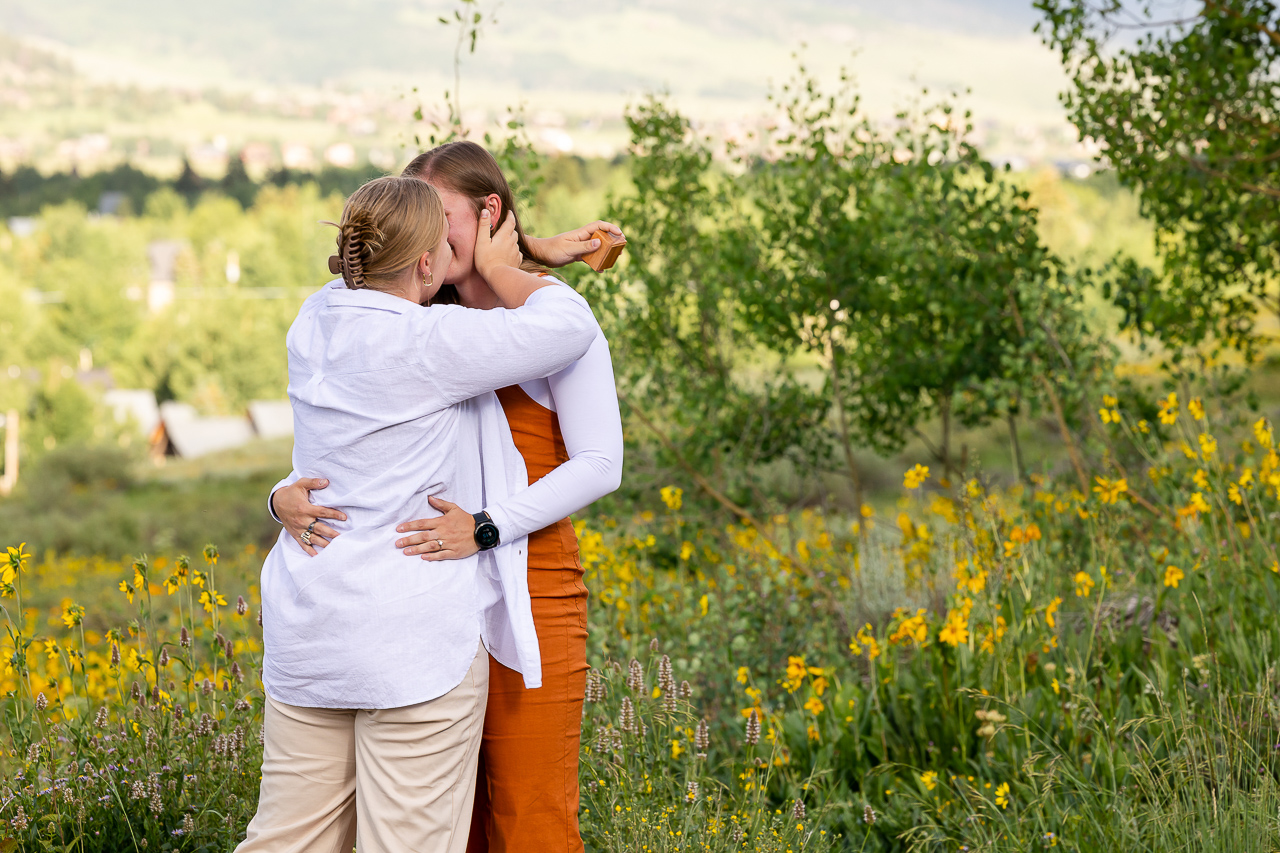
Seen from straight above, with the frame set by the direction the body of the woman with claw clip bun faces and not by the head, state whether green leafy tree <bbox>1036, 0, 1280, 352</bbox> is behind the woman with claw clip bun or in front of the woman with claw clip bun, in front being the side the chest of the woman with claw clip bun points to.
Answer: in front

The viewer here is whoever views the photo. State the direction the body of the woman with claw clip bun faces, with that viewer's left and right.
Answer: facing away from the viewer and to the right of the viewer

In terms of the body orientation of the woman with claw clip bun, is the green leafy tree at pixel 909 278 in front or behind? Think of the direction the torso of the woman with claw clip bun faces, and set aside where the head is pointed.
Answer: in front

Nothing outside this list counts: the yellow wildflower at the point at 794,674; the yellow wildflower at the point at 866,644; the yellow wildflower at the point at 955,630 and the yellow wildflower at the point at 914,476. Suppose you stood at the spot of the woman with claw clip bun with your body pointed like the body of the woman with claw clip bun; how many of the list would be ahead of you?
4

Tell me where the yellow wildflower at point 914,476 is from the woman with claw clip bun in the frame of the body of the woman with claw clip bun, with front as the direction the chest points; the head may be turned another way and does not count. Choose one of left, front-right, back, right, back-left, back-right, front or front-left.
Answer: front

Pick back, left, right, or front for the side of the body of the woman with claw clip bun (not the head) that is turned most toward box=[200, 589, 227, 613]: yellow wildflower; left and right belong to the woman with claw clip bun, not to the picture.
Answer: left

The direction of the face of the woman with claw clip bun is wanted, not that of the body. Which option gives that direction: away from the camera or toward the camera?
away from the camera

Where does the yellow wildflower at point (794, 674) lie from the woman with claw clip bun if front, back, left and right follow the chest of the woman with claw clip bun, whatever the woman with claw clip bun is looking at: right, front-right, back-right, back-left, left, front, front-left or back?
front

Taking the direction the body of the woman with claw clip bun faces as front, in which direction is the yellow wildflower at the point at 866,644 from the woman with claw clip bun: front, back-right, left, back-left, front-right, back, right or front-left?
front
